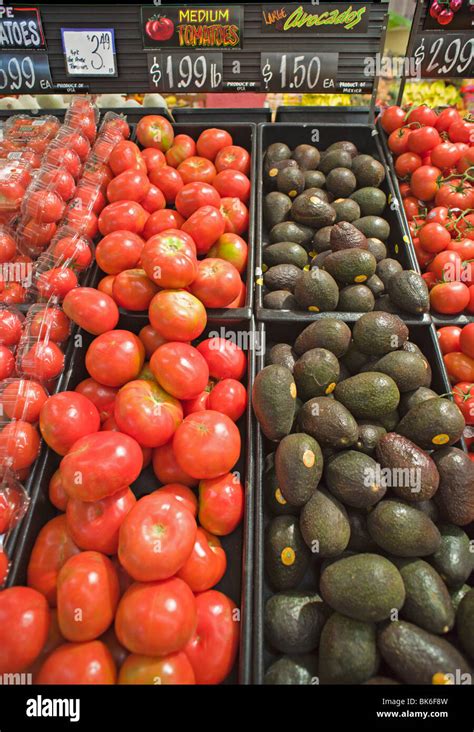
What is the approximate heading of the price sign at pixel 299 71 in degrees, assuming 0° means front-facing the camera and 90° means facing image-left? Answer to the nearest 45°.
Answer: approximately 0°

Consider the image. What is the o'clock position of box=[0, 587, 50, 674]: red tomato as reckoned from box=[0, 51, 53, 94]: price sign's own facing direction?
The red tomato is roughly at 12 o'clock from the price sign.

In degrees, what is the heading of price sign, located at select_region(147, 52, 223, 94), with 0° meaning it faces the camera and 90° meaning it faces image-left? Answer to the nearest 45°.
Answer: approximately 0°

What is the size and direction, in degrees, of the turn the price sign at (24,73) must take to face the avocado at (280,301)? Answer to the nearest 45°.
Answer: approximately 45° to its left

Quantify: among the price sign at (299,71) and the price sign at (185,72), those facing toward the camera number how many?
2

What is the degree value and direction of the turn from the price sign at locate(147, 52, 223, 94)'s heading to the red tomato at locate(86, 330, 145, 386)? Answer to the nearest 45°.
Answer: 0° — it already faces it
